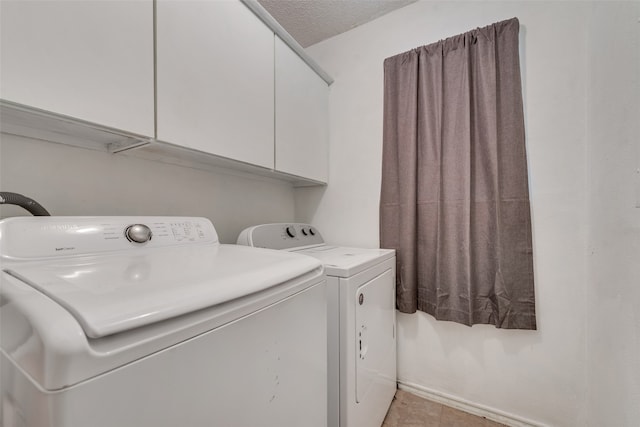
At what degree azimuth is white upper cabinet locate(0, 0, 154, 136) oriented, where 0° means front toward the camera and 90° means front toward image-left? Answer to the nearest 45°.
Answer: approximately 315°

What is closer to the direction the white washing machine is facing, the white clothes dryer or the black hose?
the white clothes dryer

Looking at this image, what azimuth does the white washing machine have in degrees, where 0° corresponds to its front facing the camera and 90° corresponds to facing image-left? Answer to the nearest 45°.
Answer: approximately 315°

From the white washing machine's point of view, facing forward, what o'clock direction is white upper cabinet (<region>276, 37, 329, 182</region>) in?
The white upper cabinet is roughly at 9 o'clock from the white washing machine.
